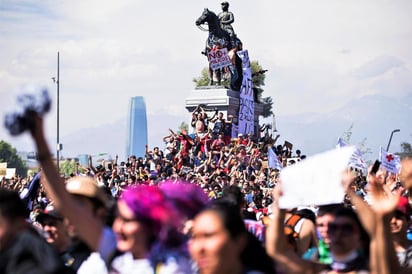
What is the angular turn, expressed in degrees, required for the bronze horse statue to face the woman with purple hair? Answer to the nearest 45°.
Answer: approximately 45° to its left

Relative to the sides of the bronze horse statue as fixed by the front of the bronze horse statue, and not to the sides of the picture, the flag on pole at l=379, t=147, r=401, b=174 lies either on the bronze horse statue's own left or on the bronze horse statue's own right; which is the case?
on the bronze horse statue's own left

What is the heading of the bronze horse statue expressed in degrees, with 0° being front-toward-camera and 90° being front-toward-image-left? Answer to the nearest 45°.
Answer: approximately 45°

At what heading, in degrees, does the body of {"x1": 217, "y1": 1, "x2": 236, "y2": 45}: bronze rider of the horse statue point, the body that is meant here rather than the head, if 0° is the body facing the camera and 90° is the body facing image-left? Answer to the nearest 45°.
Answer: approximately 45°

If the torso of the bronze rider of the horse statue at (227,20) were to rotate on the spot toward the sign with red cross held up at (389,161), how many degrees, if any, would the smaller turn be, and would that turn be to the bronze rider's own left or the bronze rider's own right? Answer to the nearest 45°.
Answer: approximately 45° to the bronze rider's own left
